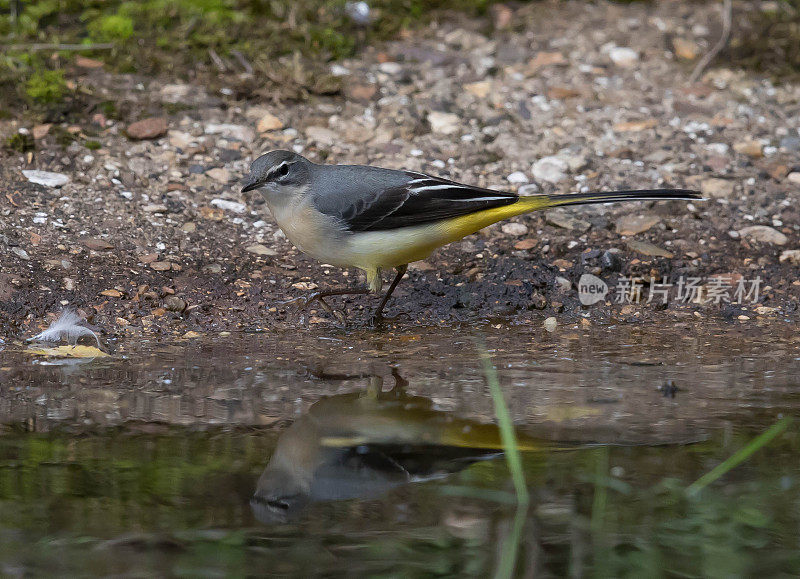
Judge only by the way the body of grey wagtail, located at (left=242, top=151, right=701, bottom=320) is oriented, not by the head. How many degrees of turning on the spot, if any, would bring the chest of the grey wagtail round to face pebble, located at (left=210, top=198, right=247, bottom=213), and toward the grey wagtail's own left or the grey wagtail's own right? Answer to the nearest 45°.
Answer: approximately 45° to the grey wagtail's own right

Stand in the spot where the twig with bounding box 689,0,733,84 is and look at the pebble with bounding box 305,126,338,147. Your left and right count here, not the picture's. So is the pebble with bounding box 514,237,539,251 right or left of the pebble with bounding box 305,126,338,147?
left

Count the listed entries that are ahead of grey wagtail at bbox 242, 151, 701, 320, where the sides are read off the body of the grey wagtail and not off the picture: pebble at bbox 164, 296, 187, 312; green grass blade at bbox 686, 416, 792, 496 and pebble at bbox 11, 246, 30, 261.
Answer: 2

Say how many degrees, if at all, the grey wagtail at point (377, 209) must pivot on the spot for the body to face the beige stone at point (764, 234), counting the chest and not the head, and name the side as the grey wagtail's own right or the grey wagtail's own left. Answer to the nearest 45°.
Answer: approximately 135° to the grey wagtail's own right

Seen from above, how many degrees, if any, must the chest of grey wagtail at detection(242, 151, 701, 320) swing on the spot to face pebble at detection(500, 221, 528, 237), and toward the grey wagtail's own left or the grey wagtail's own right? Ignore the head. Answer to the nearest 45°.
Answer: approximately 135° to the grey wagtail's own right

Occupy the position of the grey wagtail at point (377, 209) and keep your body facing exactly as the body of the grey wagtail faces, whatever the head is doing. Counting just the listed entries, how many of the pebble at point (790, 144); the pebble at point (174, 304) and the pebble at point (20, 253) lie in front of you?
2

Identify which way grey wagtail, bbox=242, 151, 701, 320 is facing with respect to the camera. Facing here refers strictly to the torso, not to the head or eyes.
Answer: to the viewer's left

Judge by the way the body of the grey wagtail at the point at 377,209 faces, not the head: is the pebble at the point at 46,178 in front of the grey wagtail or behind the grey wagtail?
in front

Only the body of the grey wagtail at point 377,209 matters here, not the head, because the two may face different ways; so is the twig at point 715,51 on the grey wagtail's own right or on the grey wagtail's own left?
on the grey wagtail's own right

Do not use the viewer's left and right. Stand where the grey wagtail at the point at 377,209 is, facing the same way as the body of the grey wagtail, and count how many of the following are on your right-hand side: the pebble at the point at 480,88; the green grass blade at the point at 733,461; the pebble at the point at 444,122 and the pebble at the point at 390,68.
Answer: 3

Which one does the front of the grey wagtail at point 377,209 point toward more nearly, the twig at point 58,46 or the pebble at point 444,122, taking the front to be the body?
the twig

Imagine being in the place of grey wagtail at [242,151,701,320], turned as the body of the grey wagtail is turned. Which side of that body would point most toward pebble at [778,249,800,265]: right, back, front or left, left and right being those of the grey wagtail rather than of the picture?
back

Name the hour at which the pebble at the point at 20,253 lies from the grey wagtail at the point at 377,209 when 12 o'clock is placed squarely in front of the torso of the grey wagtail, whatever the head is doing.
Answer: The pebble is roughly at 12 o'clock from the grey wagtail.

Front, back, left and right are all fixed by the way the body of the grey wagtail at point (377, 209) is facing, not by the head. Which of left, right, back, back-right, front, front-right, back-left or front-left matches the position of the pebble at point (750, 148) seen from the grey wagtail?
back-right
